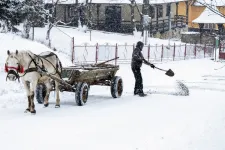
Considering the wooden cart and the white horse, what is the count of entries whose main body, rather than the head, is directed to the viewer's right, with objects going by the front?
0

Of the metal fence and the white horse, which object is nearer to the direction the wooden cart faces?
the white horse

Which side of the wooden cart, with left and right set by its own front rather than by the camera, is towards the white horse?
front

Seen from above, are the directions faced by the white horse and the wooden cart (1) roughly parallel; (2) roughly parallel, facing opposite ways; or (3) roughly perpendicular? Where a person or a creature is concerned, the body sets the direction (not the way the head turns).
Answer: roughly parallel

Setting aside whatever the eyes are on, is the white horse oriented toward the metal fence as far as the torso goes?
no

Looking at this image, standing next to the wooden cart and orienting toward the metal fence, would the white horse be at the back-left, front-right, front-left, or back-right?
back-left

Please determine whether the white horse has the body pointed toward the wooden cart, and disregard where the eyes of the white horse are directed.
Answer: no

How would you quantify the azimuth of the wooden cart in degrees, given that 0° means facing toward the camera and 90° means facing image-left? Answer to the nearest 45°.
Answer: approximately 45°

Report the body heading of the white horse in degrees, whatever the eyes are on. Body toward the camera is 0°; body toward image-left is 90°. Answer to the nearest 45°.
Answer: approximately 45°

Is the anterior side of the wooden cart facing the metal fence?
no
